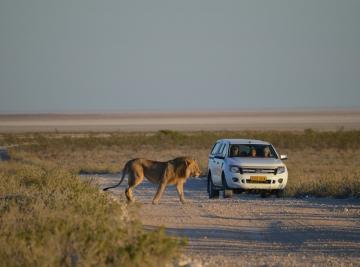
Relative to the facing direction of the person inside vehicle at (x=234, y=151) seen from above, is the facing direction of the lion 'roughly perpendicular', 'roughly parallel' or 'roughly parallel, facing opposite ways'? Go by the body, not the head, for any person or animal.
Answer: roughly perpendicular

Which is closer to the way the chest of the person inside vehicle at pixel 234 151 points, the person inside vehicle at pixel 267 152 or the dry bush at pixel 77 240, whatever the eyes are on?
the dry bush

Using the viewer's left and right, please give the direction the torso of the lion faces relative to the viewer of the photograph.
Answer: facing to the right of the viewer

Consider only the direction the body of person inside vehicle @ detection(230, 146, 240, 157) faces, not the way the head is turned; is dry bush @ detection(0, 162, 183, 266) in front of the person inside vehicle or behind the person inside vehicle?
in front

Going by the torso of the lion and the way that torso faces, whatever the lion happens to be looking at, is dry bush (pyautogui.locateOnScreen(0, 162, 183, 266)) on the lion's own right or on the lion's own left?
on the lion's own right

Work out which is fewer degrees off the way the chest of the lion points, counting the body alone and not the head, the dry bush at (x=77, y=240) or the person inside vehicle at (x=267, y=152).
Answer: the person inside vehicle

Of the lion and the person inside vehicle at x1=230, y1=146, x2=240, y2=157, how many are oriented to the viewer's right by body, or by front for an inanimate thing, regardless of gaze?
1

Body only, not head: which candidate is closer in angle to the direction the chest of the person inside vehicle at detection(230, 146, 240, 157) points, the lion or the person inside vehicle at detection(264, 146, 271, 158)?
the lion

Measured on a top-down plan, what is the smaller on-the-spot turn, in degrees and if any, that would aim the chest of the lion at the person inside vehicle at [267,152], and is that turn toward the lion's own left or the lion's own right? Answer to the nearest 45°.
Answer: approximately 45° to the lion's own left

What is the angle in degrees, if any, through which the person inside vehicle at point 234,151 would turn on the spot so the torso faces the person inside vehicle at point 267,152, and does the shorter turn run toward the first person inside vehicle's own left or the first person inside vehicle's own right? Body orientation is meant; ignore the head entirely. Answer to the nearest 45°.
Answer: approximately 90° to the first person inside vehicle's own left

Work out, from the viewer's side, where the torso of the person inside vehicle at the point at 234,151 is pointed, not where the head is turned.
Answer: toward the camera

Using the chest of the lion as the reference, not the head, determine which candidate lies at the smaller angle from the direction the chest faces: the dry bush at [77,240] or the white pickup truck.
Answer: the white pickup truck

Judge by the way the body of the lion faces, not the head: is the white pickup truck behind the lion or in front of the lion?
in front
